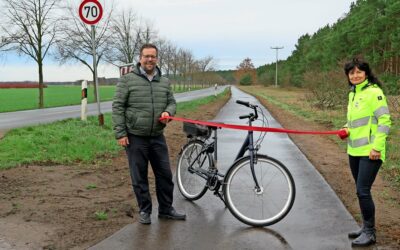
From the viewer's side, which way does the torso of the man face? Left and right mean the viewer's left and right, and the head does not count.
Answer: facing the viewer and to the right of the viewer

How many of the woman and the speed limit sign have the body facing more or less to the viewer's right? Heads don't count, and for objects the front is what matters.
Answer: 0

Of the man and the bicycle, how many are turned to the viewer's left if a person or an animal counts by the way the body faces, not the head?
0

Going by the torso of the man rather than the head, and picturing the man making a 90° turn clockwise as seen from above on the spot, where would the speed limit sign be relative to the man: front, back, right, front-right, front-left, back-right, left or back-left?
back-right

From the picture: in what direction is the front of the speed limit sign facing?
toward the camera

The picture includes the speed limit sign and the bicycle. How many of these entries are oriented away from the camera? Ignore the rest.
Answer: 0

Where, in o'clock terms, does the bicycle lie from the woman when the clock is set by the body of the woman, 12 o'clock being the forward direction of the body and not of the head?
The bicycle is roughly at 2 o'clock from the woman.

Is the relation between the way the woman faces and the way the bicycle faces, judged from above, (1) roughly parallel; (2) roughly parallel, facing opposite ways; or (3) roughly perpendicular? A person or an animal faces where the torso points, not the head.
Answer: roughly perpendicular

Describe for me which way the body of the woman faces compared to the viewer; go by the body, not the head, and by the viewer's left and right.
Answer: facing the viewer and to the left of the viewer

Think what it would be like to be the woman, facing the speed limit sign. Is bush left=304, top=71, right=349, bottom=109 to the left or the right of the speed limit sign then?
right

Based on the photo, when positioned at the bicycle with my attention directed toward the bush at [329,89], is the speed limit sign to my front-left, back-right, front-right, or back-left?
front-left

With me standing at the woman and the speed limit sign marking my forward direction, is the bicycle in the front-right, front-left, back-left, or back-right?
front-left

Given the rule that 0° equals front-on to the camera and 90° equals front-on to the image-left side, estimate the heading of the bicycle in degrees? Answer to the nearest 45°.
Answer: approximately 315°

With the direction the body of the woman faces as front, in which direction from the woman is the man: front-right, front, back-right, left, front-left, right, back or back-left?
front-right

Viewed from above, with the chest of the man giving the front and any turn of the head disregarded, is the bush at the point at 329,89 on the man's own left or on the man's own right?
on the man's own left

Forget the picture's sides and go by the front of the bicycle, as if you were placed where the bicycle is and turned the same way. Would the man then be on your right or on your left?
on your right
